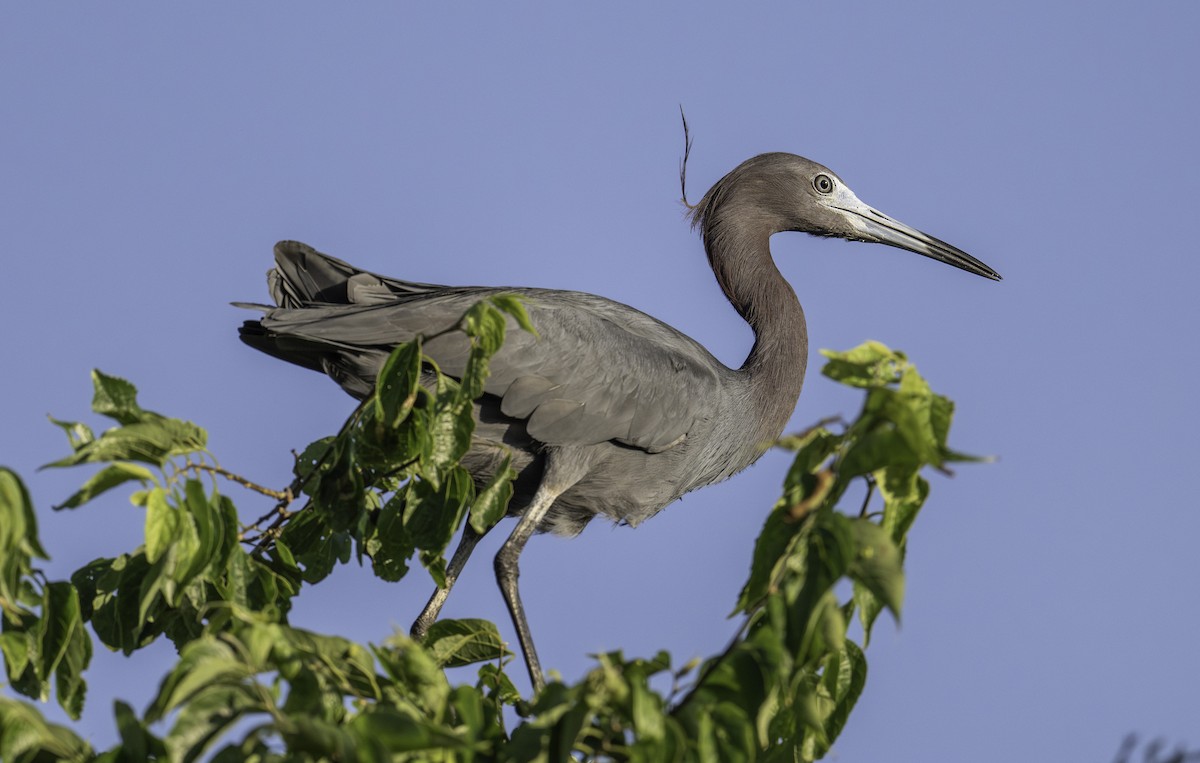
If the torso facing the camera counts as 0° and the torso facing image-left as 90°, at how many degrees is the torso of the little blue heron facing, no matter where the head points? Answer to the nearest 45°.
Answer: approximately 270°
